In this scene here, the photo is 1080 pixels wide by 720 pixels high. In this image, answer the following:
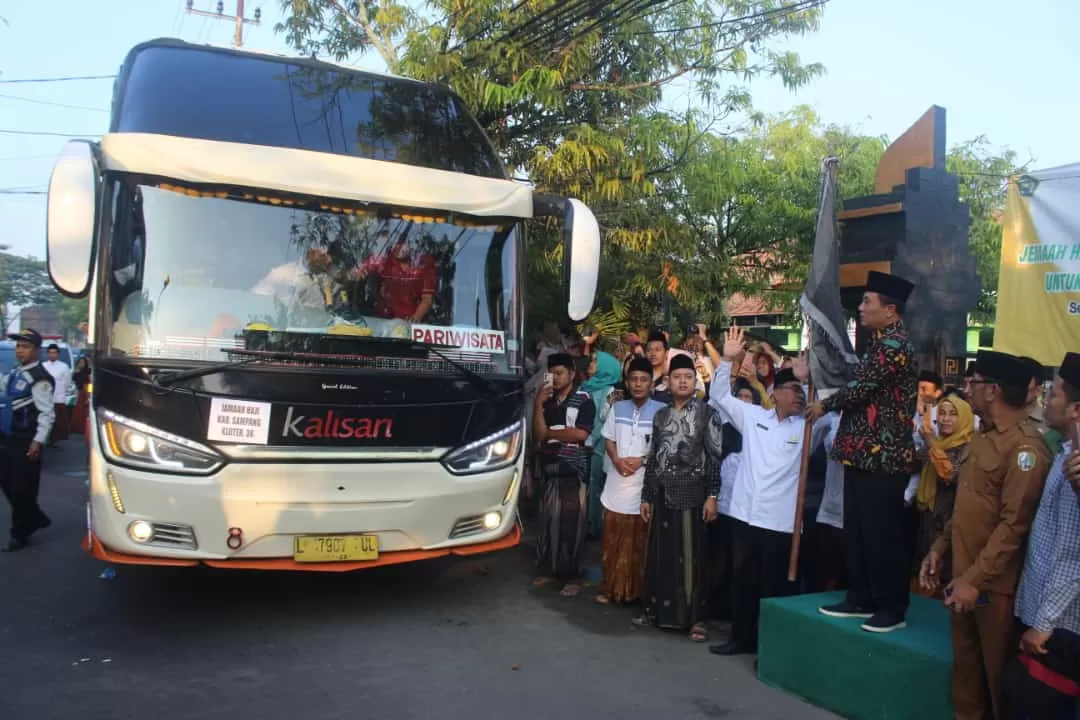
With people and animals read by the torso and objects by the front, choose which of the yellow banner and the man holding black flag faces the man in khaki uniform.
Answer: the yellow banner

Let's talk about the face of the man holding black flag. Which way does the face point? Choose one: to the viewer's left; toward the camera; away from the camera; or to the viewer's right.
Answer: to the viewer's left

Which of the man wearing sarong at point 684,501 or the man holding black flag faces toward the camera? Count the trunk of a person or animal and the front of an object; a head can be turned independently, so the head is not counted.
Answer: the man wearing sarong

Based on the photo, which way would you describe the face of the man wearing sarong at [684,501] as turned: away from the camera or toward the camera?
toward the camera

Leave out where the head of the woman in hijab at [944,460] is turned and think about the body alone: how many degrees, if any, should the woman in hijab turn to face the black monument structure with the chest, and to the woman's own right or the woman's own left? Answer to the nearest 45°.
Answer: approximately 135° to the woman's own right

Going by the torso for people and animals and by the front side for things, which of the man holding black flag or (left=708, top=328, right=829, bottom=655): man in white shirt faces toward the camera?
the man in white shirt

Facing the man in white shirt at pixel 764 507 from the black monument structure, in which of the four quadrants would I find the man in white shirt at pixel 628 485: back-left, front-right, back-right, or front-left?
front-right

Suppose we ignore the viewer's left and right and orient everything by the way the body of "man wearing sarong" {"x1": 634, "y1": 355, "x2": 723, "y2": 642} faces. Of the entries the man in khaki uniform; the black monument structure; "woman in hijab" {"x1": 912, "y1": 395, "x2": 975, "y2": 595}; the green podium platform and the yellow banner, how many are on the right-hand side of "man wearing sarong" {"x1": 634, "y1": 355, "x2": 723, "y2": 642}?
0

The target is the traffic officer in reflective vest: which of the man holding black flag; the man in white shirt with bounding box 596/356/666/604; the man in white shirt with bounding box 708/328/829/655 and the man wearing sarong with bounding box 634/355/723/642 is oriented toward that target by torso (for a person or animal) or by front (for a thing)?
the man holding black flag

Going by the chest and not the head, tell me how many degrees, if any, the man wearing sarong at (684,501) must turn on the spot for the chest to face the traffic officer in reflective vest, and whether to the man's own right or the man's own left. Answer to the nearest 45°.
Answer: approximately 90° to the man's own right

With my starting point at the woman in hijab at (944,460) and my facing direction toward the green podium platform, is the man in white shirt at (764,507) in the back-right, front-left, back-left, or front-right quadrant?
front-right

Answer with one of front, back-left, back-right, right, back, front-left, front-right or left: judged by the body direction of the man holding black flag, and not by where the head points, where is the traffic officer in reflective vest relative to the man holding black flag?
front

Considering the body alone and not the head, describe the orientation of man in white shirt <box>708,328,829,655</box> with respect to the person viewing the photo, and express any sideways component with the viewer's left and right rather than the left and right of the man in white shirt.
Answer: facing the viewer

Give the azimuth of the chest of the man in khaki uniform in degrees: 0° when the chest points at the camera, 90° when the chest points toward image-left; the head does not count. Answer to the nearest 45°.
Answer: approximately 45°

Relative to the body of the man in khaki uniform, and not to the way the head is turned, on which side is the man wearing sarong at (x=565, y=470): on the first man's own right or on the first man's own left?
on the first man's own right

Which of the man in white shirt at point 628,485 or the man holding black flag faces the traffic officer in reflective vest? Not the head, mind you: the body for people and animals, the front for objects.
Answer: the man holding black flag

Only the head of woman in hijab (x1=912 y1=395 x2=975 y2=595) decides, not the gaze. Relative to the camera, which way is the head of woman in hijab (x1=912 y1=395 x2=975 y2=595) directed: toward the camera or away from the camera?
toward the camera

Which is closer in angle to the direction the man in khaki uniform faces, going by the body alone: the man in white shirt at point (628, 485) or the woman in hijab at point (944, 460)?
the man in white shirt

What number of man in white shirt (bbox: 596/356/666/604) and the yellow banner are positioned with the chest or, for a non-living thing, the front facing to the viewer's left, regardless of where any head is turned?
0

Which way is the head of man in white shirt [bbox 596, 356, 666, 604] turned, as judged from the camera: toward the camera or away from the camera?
toward the camera

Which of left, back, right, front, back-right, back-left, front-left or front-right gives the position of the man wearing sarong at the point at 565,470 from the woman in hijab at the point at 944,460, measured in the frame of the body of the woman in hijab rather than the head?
front-right
